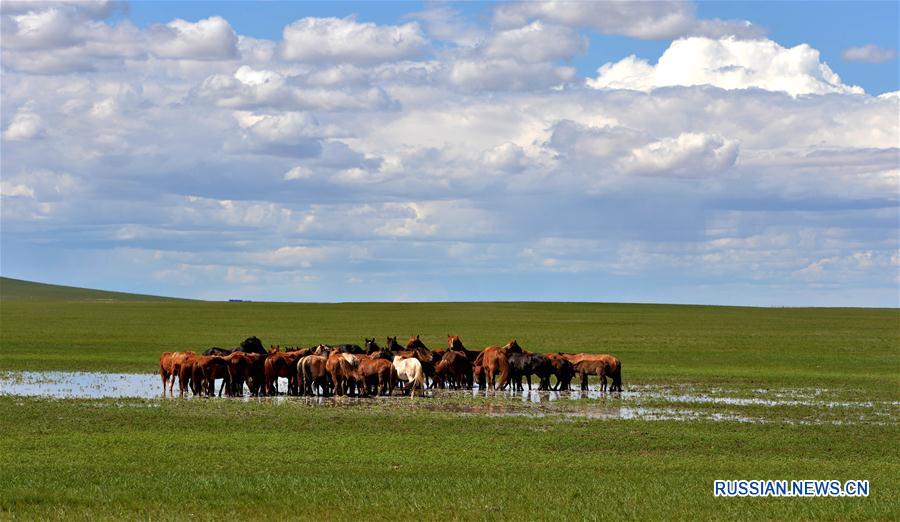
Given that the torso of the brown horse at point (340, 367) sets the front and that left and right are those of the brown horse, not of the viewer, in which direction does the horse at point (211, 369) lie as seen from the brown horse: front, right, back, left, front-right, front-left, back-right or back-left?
back-left

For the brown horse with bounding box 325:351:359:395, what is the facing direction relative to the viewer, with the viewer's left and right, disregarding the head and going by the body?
facing away from the viewer and to the right of the viewer

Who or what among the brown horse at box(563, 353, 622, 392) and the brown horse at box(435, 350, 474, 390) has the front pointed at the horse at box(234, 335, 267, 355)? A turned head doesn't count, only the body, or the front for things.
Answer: the brown horse at box(563, 353, 622, 392)

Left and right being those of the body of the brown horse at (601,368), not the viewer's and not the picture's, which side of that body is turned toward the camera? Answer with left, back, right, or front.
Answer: left

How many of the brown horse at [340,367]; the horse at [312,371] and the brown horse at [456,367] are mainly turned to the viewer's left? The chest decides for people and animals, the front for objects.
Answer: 0

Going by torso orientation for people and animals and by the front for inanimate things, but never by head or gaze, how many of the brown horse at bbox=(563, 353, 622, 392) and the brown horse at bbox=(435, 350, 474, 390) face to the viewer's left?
1

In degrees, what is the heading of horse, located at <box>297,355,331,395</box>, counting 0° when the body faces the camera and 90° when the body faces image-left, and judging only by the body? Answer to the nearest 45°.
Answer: approximately 225°

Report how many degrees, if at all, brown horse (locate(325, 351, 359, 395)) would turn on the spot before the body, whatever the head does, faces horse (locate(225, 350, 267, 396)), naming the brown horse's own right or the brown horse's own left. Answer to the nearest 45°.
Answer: approximately 135° to the brown horse's own left

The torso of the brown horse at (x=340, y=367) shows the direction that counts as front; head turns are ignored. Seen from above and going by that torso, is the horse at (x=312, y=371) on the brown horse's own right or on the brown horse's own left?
on the brown horse's own left

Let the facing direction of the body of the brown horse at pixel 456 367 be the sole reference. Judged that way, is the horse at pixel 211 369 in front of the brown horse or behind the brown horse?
in front
